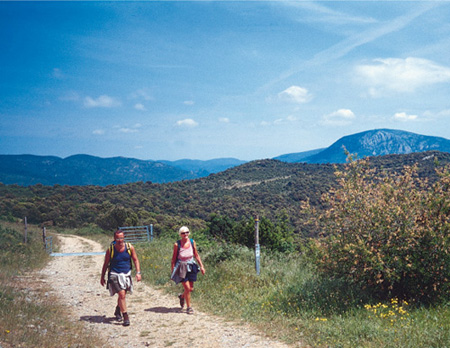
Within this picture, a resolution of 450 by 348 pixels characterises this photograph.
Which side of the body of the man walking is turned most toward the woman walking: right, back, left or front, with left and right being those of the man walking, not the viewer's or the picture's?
left

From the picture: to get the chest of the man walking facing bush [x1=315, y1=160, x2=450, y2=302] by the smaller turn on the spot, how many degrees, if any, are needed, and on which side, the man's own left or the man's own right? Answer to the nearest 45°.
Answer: approximately 90° to the man's own left

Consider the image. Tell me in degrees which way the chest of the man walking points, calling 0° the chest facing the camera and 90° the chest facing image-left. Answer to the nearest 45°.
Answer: approximately 0°
